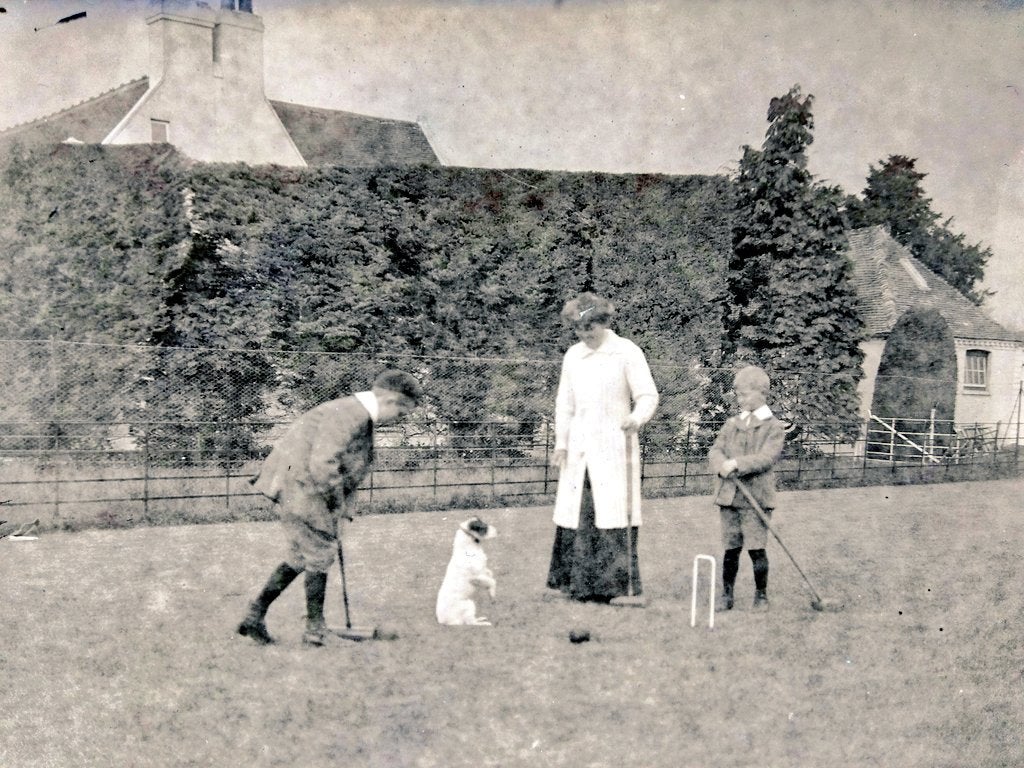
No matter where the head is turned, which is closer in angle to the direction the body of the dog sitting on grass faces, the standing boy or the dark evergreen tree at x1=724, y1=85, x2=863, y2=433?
the standing boy

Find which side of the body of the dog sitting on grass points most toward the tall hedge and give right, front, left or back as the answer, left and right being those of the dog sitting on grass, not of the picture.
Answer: left

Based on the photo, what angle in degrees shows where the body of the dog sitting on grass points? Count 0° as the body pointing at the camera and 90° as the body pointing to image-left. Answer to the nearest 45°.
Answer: approximately 270°
